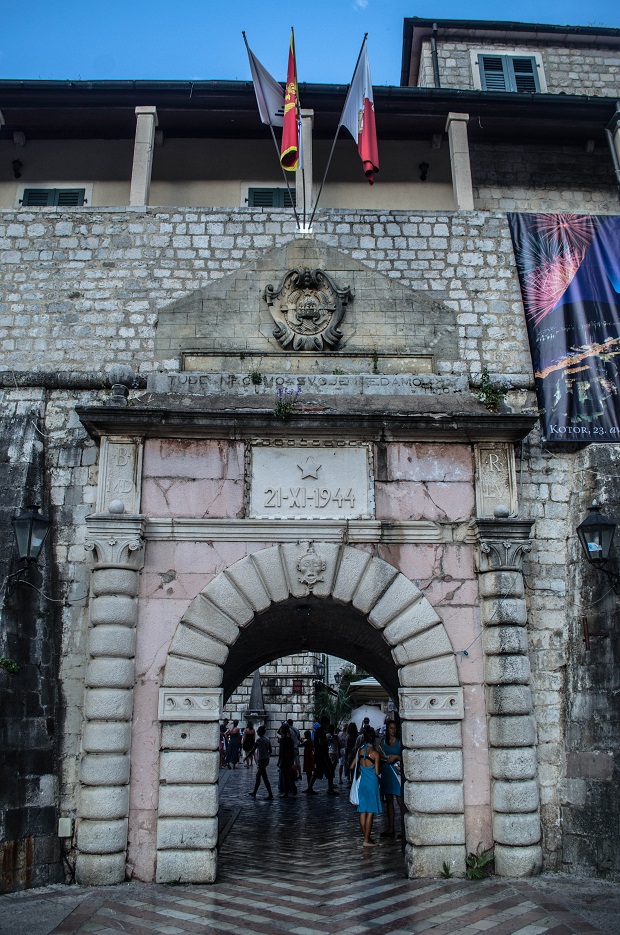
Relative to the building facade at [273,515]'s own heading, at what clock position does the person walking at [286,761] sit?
The person walking is roughly at 6 o'clock from the building facade.

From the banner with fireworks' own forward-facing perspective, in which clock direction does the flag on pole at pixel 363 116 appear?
The flag on pole is roughly at 2 o'clock from the banner with fireworks.

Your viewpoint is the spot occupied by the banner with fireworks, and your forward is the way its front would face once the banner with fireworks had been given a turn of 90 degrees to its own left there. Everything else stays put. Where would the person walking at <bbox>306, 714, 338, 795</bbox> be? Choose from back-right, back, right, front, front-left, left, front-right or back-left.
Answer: back-left

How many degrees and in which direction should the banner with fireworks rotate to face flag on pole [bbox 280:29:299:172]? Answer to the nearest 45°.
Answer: approximately 45° to its right
